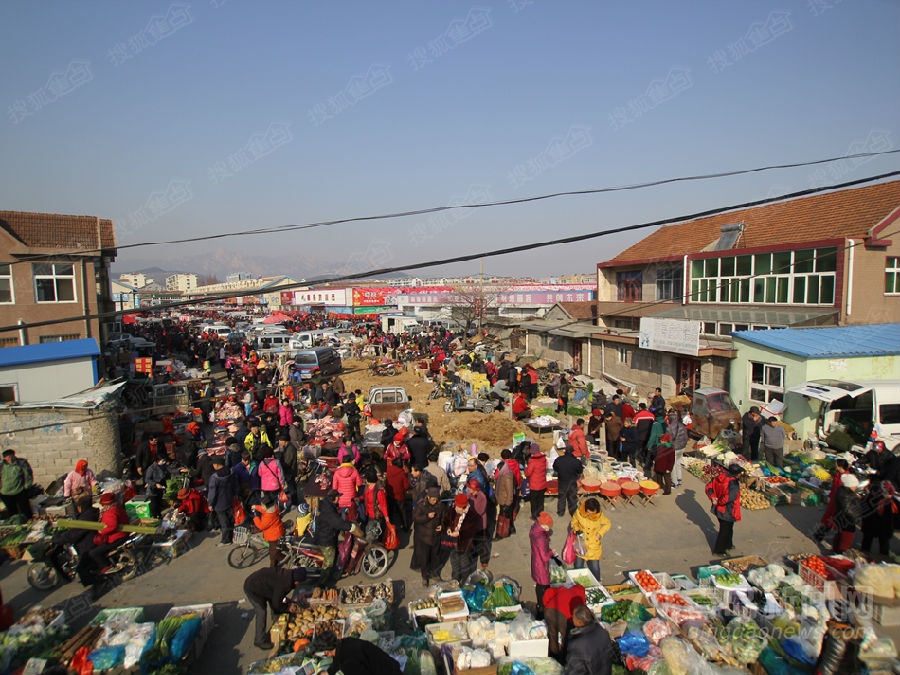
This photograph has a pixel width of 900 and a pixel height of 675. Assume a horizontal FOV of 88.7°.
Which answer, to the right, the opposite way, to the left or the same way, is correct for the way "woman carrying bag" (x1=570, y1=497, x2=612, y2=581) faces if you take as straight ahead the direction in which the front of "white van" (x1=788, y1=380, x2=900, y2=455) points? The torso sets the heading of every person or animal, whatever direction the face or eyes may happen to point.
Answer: to the right

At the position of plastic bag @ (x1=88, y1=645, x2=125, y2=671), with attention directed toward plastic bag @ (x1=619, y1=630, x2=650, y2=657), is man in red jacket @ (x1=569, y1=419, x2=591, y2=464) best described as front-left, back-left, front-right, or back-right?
front-left

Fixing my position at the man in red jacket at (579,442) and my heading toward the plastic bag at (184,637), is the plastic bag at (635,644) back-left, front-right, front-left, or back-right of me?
front-left

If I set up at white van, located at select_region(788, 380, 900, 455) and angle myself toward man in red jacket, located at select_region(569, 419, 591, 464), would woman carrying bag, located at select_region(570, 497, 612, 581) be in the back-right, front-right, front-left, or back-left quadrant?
front-left

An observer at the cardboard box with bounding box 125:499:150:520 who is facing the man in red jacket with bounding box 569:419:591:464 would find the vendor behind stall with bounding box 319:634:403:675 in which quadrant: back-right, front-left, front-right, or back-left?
front-right

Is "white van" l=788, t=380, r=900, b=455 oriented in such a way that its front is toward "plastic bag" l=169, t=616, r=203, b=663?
no

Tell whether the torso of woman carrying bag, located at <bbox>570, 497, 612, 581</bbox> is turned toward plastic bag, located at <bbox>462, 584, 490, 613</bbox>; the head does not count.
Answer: no
